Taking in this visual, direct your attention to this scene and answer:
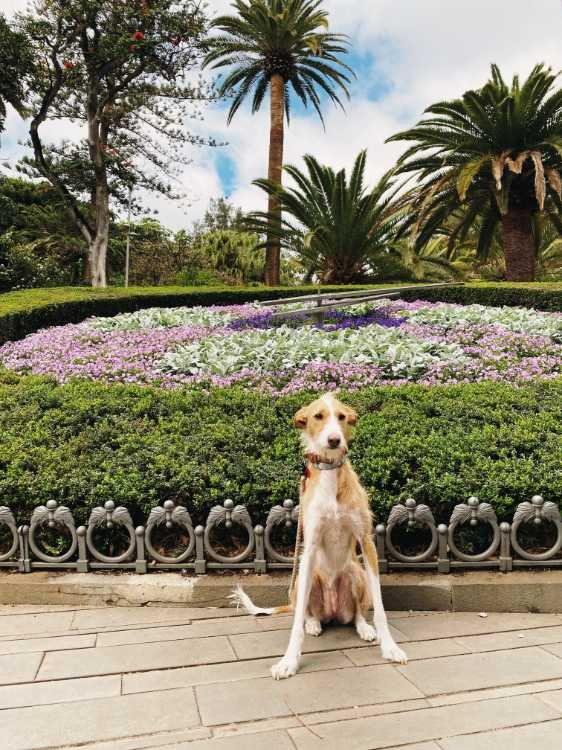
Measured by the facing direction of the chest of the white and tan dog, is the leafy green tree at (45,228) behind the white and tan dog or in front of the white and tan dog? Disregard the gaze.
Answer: behind

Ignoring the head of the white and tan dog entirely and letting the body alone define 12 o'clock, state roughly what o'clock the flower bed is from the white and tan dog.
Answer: The flower bed is roughly at 6 o'clock from the white and tan dog.

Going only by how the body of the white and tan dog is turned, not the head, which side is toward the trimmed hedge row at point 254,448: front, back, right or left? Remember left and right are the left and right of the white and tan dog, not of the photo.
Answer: back

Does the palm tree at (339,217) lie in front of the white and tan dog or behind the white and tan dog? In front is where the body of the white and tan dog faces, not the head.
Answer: behind

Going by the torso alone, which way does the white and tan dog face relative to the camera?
toward the camera

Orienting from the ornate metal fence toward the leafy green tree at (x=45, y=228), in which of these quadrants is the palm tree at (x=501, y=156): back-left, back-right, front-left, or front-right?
front-right

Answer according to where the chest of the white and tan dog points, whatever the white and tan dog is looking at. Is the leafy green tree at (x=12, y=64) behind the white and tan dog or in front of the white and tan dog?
behind

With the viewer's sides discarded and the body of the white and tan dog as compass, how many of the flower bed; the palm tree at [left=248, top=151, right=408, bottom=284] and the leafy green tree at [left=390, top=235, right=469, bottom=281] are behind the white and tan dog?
3

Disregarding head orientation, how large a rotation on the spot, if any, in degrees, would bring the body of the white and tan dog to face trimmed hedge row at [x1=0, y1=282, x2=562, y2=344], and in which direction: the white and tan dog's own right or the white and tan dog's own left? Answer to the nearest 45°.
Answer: approximately 180°
